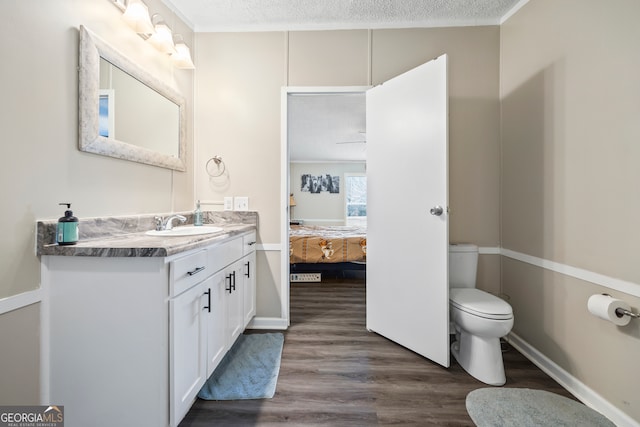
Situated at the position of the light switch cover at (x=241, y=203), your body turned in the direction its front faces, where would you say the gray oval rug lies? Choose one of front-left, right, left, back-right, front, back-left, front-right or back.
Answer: front-left

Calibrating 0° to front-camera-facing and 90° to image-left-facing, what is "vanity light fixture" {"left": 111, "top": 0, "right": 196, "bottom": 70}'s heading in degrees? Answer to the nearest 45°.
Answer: approximately 315°

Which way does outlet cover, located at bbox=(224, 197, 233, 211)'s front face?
toward the camera

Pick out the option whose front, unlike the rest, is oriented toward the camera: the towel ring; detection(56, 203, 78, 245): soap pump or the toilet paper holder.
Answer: the towel ring

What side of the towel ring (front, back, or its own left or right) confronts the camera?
front

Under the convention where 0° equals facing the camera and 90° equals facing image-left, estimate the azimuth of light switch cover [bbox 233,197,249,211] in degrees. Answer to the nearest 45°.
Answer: approximately 0°

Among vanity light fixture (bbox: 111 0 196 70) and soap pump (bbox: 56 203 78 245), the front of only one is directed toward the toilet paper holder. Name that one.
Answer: the vanity light fixture
